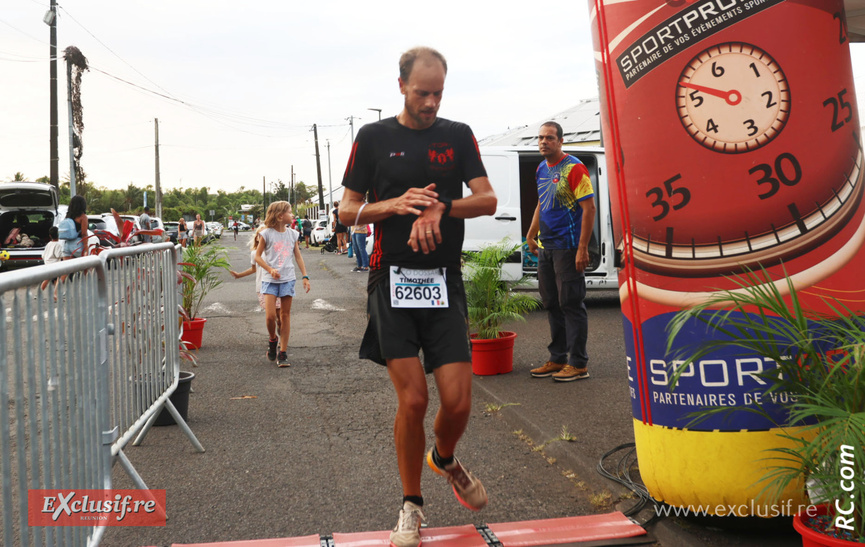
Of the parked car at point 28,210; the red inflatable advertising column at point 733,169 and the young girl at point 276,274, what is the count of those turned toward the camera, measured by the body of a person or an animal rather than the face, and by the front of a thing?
2

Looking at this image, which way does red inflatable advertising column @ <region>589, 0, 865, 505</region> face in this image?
toward the camera

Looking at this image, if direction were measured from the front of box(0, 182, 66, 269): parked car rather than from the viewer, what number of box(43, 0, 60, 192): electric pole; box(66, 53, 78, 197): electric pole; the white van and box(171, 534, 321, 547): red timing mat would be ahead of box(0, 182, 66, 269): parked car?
2

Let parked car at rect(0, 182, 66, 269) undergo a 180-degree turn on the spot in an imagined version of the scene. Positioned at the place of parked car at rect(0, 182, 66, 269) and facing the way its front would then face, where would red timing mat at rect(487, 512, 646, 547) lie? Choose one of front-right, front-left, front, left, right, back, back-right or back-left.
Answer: front

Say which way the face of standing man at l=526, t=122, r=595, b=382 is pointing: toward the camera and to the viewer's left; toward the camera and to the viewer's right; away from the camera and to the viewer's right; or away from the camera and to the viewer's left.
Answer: toward the camera and to the viewer's left

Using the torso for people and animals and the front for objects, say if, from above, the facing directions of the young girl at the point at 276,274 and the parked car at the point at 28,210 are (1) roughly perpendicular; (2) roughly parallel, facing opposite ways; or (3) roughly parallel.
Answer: roughly parallel, facing opposite ways

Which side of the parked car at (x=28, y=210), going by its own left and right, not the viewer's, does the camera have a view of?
back

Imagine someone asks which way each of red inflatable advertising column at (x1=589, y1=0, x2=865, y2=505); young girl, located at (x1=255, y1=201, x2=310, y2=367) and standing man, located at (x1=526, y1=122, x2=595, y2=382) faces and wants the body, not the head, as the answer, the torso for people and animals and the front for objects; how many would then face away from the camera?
0

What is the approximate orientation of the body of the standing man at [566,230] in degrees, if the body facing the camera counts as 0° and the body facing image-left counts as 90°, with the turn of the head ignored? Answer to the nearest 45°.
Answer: approximately 45°

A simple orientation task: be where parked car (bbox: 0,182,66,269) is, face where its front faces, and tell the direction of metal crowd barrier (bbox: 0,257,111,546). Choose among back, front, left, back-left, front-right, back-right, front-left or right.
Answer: back

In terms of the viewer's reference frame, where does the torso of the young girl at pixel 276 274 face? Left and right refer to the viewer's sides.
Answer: facing the viewer
